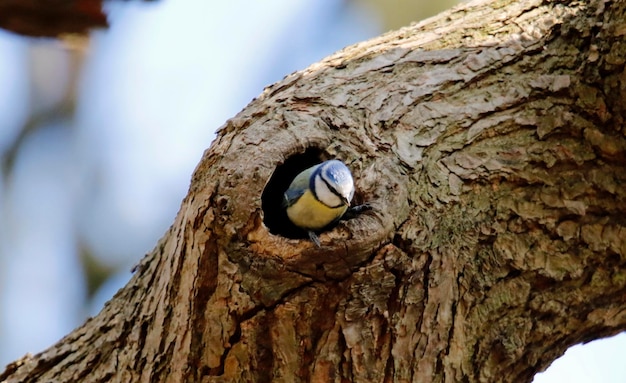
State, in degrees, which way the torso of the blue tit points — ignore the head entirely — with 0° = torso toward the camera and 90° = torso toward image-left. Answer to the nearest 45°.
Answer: approximately 315°
